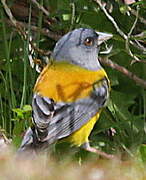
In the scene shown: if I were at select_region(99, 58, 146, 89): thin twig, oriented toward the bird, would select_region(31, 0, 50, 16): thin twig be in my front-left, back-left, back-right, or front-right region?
front-right

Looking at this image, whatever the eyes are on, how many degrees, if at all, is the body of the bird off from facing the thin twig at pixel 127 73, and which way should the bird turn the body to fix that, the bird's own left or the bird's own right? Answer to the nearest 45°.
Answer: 0° — it already faces it

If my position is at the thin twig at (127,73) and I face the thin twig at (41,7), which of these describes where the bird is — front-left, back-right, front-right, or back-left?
front-left

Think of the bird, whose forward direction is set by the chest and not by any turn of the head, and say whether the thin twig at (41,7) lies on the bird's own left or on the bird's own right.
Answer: on the bird's own left
